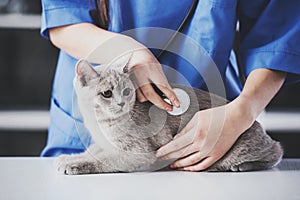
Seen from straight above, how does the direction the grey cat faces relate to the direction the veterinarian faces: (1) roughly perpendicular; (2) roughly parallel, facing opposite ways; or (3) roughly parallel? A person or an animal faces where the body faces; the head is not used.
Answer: roughly perpendicular

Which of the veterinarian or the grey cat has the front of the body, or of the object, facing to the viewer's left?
the grey cat

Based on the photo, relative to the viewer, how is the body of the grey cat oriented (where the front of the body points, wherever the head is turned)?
to the viewer's left

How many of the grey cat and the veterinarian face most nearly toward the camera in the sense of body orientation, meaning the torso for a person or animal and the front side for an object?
1

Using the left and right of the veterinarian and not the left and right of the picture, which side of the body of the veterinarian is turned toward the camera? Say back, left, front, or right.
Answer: front
